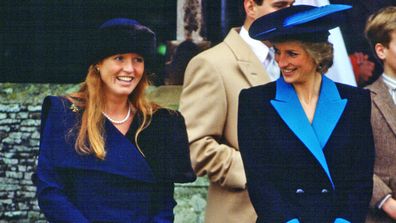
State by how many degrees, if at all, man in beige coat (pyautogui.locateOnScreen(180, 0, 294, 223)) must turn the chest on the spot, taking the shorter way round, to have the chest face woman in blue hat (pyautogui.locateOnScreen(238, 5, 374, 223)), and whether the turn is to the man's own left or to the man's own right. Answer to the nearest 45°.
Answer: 0° — they already face them

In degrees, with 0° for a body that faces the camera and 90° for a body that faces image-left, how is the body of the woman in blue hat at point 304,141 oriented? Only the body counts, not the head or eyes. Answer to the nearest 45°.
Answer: approximately 0°

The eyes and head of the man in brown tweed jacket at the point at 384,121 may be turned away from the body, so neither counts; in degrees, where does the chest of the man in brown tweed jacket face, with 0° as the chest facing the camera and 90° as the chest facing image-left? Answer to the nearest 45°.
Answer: approximately 315°

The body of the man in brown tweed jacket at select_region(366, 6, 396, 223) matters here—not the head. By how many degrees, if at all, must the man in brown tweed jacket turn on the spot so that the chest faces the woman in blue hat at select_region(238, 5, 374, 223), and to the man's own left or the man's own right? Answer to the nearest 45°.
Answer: approximately 90° to the man's own right

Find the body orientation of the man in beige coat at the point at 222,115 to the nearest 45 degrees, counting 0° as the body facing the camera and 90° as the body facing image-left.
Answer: approximately 315°

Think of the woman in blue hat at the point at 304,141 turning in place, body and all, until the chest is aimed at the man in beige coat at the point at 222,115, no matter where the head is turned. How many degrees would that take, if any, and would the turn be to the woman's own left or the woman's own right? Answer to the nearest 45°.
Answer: approximately 135° to the woman's own right

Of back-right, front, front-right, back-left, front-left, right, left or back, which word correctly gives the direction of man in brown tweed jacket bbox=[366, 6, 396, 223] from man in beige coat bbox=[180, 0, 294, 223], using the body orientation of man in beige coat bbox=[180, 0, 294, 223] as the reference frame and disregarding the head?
front-left
